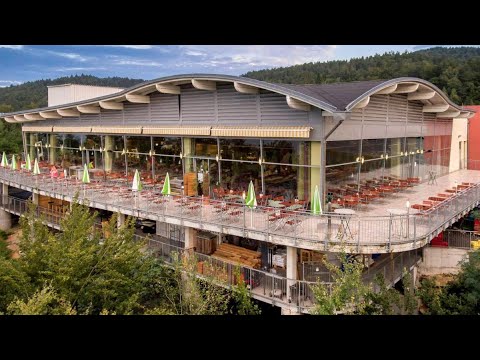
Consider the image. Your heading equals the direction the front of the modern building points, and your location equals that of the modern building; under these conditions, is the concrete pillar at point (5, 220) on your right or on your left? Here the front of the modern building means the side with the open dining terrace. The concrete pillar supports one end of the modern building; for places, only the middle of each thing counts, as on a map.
on your right

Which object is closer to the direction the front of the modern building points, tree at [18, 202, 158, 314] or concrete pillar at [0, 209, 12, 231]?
the tree

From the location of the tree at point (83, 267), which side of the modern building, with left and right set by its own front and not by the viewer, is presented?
front

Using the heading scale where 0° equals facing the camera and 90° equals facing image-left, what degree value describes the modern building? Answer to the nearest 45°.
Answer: approximately 45°
